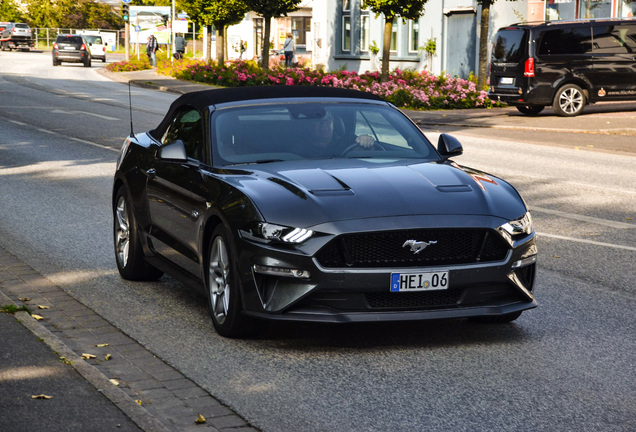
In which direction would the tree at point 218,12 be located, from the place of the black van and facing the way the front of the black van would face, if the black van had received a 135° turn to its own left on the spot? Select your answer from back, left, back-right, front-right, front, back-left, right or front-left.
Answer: front-right

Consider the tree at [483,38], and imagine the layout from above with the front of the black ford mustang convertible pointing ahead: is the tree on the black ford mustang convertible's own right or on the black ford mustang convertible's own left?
on the black ford mustang convertible's own left

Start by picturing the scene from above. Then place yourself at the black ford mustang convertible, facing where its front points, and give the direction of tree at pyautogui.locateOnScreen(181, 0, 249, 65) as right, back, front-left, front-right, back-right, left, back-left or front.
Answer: back-left

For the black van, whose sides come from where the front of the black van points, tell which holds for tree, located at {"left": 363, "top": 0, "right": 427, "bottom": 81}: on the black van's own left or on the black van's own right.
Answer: on the black van's own left

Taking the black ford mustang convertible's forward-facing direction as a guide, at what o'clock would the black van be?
The black van is roughly at 8 o'clock from the black ford mustang convertible.

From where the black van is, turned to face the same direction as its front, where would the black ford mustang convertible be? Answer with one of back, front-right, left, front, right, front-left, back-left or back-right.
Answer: back-right

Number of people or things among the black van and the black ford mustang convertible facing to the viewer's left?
0

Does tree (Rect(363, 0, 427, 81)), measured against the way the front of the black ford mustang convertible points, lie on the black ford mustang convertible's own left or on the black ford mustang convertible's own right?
on the black ford mustang convertible's own left

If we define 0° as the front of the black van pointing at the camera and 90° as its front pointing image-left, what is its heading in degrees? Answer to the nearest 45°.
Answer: approximately 225°

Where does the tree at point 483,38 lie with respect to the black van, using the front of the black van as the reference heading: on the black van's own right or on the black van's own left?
on the black van's own left

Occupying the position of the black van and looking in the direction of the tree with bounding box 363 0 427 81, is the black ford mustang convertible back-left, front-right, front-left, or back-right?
back-left
